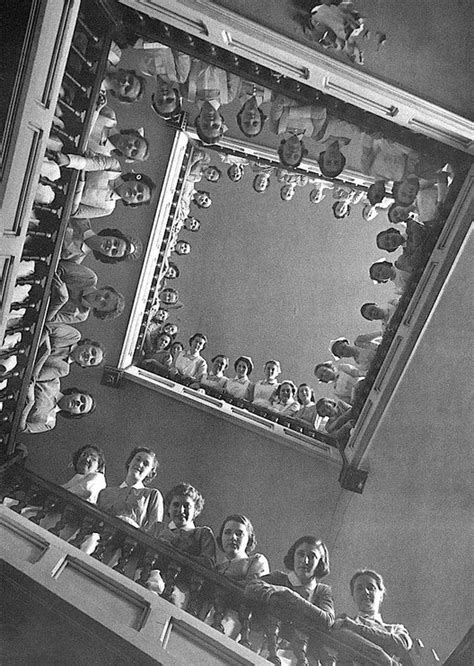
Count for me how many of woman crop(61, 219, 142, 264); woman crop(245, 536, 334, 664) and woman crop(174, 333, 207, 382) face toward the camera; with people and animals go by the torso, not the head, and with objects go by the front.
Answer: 3

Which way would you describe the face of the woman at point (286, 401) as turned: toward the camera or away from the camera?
toward the camera

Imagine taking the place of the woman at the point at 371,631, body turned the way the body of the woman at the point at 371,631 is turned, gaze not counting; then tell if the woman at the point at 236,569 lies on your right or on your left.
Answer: on your right

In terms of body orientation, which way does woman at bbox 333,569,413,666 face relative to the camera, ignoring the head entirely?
toward the camera

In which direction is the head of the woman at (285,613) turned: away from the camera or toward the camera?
toward the camera

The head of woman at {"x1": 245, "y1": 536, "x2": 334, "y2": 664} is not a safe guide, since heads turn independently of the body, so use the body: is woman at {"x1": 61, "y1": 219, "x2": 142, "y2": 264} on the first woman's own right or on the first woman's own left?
on the first woman's own right

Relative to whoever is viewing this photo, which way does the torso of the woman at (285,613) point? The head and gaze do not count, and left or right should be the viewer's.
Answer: facing the viewer

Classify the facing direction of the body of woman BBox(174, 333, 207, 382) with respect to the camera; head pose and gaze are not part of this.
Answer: toward the camera

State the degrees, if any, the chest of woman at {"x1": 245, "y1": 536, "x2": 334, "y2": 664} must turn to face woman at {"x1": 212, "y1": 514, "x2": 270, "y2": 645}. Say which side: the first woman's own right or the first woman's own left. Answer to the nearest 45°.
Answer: approximately 135° to the first woman's own right

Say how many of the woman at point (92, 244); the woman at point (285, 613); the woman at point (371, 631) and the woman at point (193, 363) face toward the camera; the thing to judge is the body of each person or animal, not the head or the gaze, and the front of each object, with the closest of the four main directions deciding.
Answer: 4

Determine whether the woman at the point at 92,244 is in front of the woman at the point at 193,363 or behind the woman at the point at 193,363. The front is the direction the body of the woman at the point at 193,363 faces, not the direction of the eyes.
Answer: in front

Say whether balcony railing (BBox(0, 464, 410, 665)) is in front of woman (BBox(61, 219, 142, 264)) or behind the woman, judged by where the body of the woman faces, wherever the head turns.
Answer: in front
